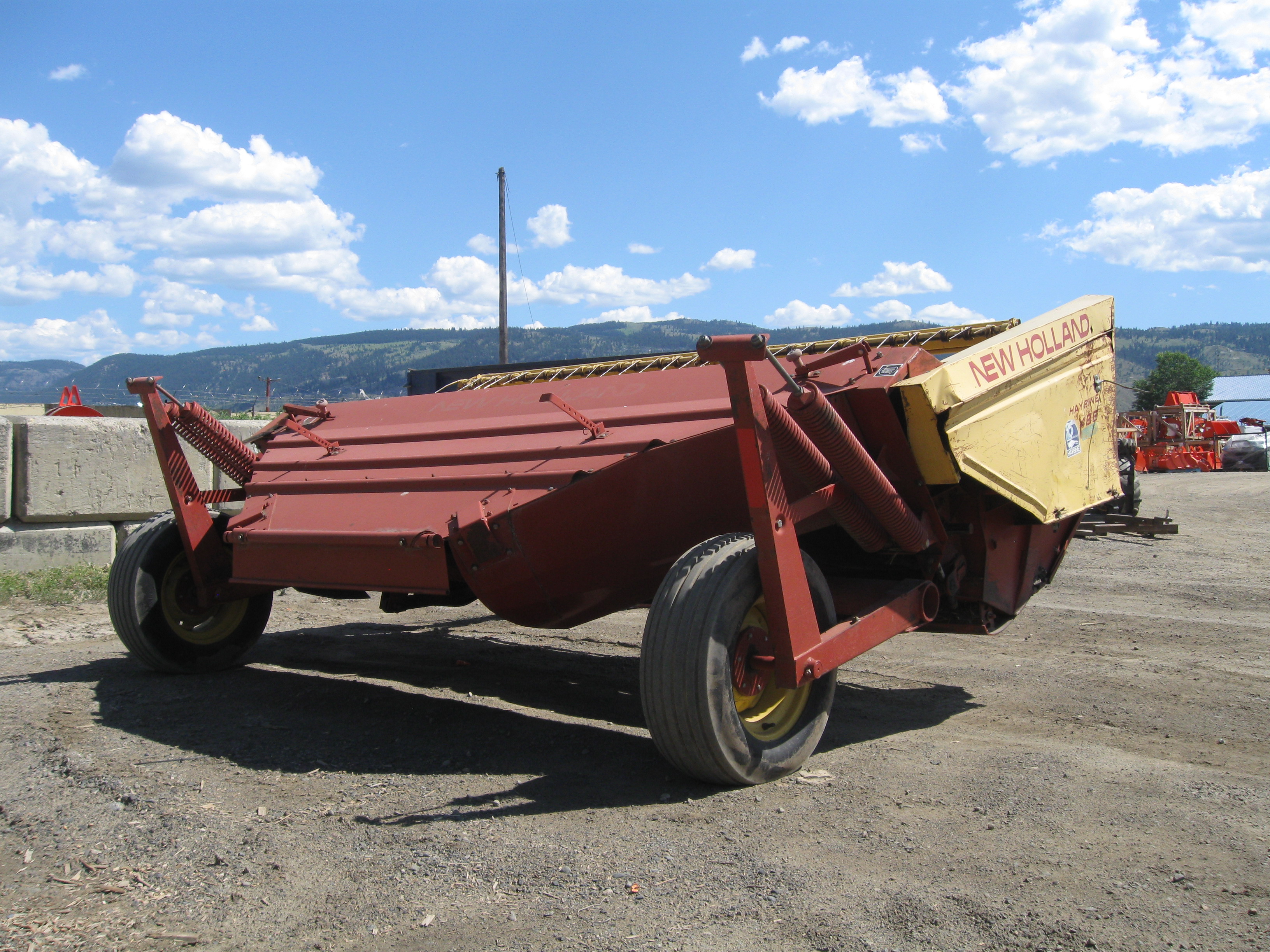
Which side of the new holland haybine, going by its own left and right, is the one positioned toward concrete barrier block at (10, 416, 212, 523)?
left

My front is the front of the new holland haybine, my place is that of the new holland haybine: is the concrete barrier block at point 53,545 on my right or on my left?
on my left

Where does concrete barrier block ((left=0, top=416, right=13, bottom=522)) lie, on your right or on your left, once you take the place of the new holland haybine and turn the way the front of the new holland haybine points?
on your left

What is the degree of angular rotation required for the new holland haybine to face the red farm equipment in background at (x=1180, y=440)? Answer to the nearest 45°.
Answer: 0° — it already faces it

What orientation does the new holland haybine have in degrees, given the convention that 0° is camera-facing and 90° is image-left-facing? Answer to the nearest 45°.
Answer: approximately 225°

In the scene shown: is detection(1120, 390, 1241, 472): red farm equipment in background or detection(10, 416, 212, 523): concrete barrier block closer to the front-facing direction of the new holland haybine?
the red farm equipment in background
